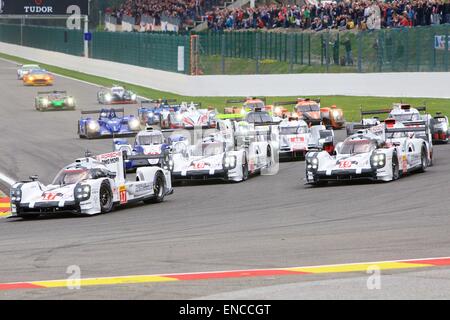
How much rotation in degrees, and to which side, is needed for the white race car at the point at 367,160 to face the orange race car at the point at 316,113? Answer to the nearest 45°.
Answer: approximately 135° to its right

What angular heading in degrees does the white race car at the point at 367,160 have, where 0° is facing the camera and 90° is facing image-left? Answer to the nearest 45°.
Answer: approximately 45°

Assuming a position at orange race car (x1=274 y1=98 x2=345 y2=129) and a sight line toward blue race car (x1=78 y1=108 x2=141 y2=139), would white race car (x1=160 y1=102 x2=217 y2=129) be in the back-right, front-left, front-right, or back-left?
front-right

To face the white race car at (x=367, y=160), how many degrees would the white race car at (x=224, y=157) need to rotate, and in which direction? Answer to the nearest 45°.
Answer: approximately 90° to its left

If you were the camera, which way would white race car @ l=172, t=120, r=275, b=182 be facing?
facing the viewer and to the left of the viewer

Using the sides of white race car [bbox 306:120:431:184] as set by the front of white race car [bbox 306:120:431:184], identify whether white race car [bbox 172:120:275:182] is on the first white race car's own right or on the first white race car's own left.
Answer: on the first white race car's own right

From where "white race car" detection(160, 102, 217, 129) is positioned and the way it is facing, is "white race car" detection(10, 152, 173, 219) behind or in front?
in front

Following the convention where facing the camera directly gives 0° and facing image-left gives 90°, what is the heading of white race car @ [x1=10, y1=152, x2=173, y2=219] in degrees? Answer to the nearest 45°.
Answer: approximately 45°

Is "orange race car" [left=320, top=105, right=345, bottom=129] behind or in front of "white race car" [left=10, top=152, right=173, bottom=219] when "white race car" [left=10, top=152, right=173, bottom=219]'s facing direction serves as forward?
behind

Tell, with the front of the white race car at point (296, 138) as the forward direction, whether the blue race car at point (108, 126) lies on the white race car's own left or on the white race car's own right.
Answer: on the white race car's own right

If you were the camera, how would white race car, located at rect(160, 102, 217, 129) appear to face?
facing the viewer

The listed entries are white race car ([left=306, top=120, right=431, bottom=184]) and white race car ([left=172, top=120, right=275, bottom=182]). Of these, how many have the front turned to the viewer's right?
0

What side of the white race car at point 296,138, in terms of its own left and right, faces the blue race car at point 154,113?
back

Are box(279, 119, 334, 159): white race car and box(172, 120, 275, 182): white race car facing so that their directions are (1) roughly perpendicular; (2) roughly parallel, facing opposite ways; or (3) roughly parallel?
roughly parallel

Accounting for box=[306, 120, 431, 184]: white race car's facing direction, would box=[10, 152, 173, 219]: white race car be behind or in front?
in front

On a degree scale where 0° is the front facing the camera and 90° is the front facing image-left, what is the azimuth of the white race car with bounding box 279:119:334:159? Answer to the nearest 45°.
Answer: approximately 45°

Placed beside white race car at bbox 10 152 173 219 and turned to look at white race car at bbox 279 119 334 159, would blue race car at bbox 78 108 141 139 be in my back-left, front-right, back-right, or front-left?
front-left

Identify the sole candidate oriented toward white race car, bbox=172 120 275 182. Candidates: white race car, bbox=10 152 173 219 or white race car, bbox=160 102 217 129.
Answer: white race car, bbox=160 102 217 129
